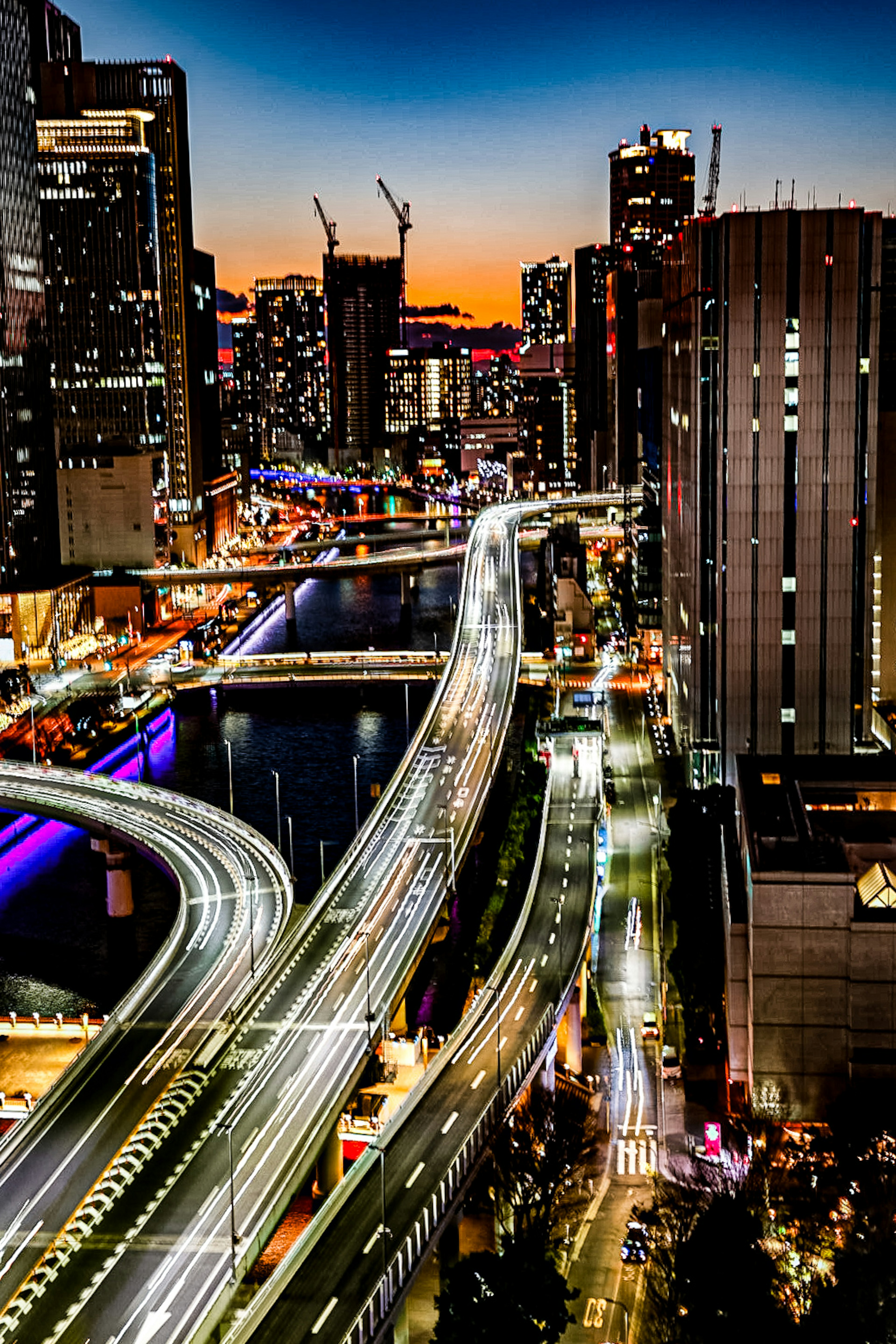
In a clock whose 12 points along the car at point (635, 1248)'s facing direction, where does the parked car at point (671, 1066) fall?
The parked car is roughly at 6 o'clock from the car.

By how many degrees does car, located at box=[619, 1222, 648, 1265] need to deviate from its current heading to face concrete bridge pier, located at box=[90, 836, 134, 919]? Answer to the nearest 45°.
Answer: approximately 135° to its right

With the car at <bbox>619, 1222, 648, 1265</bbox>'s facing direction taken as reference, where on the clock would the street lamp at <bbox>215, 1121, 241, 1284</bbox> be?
The street lamp is roughly at 2 o'clock from the car.

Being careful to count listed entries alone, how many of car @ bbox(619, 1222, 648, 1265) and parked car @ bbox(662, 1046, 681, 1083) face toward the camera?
2

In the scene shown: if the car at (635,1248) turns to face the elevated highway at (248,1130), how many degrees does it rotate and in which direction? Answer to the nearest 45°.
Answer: approximately 90° to its right

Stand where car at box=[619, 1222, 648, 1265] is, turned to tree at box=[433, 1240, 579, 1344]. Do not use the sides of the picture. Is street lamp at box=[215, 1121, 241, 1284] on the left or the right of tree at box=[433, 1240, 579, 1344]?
right

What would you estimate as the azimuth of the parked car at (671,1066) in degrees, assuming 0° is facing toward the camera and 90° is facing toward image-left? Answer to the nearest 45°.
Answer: approximately 0°

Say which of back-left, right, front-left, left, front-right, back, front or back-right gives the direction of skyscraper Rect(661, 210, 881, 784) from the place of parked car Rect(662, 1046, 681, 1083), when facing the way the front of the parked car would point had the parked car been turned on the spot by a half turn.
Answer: front

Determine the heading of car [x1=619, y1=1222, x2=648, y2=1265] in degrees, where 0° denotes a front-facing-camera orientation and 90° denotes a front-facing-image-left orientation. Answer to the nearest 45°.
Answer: approximately 0°

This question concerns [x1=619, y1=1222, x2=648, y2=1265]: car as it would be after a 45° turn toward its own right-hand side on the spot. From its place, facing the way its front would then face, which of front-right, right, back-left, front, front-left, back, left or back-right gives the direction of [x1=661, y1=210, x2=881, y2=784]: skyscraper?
back-right
